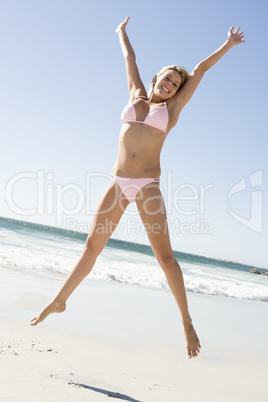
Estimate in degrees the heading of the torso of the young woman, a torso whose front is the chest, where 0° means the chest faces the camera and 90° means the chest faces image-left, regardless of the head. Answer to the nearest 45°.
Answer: approximately 0°
